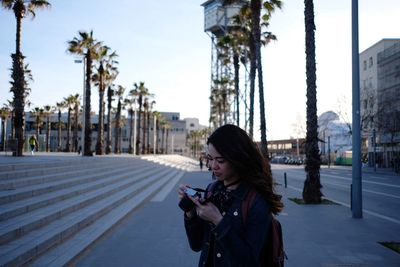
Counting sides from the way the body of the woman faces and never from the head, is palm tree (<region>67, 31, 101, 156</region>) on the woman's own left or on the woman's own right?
on the woman's own right

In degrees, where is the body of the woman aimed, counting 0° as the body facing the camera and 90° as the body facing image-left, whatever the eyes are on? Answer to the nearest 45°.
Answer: approximately 45°

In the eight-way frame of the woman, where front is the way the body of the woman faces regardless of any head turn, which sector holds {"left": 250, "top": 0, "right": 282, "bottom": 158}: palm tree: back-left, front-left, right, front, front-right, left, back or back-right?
back-right

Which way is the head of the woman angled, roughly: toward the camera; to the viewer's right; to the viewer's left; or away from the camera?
to the viewer's left

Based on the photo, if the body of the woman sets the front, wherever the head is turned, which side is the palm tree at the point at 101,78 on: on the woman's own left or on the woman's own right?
on the woman's own right

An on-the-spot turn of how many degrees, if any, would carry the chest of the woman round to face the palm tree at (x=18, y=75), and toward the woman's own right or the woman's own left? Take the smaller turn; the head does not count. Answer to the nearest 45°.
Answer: approximately 90° to the woman's own right
